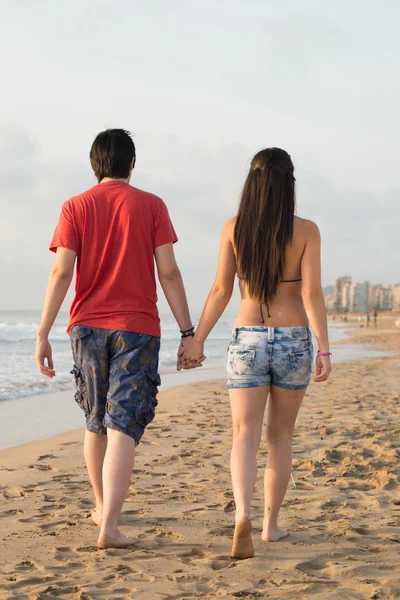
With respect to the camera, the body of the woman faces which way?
away from the camera

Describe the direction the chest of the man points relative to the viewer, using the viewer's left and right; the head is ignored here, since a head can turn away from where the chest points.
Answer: facing away from the viewer

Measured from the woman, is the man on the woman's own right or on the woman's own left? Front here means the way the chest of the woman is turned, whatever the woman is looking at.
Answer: on the woman's own left

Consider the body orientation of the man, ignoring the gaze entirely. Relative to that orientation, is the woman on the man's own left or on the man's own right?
on the man's own right

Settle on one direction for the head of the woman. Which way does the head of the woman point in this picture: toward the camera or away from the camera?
away from the camera
